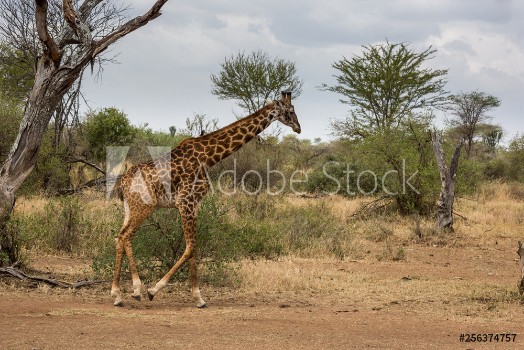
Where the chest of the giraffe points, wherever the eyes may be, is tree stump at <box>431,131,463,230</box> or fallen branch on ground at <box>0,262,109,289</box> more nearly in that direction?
the tree stump

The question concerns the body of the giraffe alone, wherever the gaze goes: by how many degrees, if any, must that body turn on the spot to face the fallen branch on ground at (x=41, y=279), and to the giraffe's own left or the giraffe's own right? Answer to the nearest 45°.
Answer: approximately 135° to the giraffe's own left

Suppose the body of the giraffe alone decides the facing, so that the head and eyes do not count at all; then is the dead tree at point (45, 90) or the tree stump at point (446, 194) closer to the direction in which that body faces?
the tree stump

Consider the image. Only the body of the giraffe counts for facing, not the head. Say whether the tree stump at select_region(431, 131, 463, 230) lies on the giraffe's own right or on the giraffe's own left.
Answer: on the giraffe's own left

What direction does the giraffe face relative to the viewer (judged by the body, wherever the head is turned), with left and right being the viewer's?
facing to the right of the viewer

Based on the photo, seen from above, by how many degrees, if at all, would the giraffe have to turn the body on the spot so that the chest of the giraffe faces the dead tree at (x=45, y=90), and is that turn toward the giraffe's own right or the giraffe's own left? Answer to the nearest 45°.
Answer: approximately 135° to the giraffe's own left
